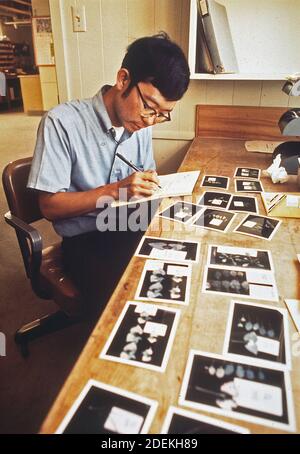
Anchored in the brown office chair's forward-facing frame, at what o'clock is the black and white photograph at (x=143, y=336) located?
The black and white photograph is roughly at 1 o'clock from the brown office chair.

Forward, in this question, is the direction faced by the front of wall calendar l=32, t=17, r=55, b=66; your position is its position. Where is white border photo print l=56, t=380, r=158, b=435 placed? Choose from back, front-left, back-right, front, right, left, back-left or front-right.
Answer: front

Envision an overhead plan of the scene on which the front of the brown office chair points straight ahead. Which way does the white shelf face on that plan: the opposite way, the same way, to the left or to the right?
to the right

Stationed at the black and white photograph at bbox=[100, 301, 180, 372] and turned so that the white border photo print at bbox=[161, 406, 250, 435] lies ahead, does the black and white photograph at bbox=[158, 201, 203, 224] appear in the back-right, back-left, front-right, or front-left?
back-left

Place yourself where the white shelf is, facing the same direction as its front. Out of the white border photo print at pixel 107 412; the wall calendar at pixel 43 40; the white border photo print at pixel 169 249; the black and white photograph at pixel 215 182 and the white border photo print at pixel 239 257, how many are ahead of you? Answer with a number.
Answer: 4

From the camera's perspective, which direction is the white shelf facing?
toward the camera

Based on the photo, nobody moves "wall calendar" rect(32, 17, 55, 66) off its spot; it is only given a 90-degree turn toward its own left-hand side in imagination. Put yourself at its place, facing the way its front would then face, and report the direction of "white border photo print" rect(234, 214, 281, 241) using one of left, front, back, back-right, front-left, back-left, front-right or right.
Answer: right

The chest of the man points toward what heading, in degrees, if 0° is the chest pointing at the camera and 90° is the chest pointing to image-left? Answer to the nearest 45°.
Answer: approximately 315°

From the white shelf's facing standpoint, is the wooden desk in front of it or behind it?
in front

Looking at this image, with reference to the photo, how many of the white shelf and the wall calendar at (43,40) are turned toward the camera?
2

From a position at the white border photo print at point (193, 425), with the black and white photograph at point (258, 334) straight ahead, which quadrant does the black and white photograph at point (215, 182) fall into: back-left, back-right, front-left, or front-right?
front-left

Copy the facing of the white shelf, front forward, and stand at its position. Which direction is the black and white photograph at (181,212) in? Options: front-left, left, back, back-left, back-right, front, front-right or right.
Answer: front

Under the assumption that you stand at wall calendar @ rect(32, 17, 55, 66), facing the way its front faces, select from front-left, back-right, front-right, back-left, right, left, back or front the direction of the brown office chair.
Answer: front

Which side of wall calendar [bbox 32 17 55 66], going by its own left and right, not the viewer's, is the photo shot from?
front

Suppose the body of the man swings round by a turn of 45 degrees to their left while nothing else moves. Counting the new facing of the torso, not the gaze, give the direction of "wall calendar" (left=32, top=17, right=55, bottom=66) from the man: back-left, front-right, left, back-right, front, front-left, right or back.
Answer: left

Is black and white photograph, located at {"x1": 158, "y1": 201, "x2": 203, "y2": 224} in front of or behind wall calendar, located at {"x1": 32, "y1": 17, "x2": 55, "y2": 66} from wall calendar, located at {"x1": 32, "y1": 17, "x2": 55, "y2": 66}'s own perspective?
in front

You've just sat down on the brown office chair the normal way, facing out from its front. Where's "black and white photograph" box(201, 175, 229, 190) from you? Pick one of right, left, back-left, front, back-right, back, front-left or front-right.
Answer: front-left

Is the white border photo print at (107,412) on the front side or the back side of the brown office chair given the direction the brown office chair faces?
on the front side

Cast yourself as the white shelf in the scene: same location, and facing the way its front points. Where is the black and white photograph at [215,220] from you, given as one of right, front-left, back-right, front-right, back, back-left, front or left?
front

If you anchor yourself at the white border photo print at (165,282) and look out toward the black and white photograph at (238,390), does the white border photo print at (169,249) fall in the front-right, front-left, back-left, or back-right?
back-left
